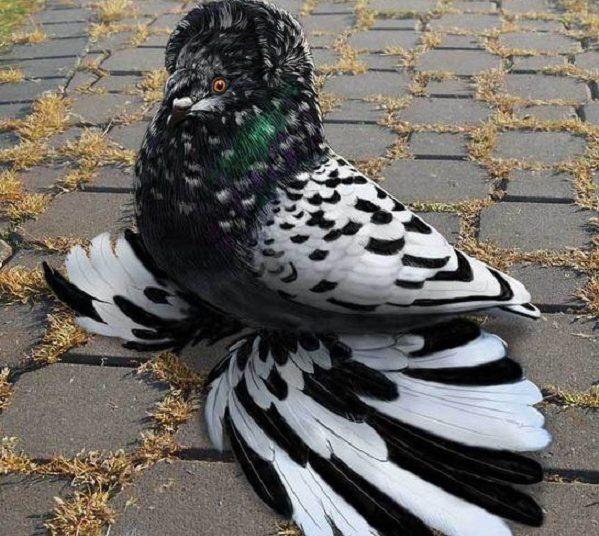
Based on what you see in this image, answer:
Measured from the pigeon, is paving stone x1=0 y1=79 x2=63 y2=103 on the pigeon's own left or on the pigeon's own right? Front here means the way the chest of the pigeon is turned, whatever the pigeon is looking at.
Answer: on the pigeon's own right

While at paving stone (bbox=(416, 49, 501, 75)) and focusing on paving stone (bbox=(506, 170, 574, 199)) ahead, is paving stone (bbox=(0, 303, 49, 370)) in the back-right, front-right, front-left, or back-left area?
front-right

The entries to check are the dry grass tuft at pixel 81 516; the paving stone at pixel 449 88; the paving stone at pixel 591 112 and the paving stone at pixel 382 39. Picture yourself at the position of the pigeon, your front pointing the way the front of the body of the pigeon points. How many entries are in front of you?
1

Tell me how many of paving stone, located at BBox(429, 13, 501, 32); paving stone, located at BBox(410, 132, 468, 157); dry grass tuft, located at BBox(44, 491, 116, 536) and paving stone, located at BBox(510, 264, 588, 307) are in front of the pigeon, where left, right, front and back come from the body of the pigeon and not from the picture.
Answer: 1

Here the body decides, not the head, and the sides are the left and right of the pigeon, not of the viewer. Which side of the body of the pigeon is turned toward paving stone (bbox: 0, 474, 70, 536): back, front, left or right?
front

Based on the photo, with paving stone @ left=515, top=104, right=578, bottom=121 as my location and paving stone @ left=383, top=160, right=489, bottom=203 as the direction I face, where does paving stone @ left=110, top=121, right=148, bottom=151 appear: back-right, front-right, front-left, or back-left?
front-right

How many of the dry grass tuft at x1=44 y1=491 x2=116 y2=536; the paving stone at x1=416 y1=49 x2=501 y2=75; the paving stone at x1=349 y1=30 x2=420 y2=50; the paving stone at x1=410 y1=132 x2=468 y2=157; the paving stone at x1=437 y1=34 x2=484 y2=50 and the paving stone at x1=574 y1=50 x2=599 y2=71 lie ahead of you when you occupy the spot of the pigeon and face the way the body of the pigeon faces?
1

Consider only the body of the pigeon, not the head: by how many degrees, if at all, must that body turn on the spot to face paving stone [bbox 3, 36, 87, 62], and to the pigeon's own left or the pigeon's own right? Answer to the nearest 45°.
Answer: approximately 90° to the pigeon's own right

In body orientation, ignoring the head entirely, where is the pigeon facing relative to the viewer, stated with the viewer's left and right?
facing the viewer and to the left of the viewer

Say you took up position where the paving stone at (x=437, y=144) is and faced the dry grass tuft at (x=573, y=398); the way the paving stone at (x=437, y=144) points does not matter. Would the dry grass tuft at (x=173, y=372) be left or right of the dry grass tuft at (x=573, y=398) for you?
right

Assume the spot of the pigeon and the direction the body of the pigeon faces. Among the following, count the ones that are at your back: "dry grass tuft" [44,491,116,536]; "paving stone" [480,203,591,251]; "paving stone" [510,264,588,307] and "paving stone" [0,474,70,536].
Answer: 2

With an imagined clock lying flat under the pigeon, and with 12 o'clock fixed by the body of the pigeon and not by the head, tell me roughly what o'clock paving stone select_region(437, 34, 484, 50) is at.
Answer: The paving stone is roughly at 5 o'clock from the pigeon.
